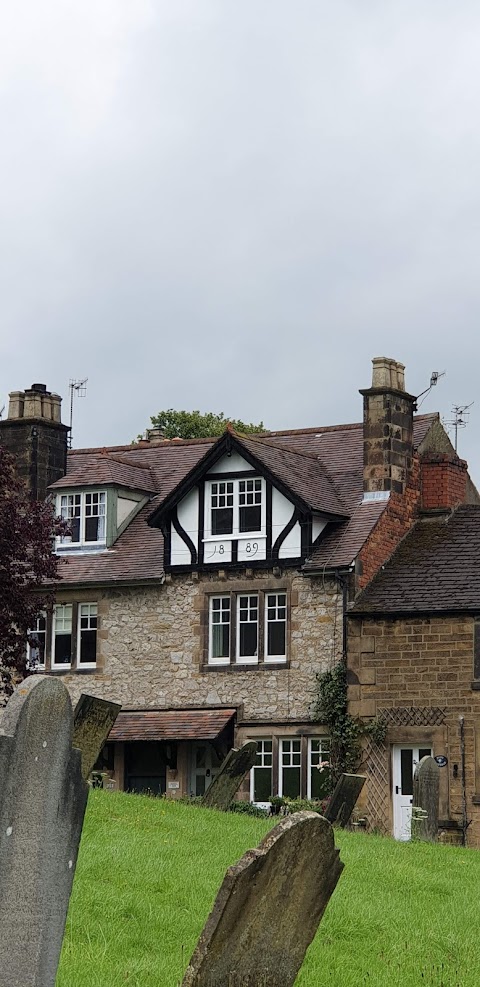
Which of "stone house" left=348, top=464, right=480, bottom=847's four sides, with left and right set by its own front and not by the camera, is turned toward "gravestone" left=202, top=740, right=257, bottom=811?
front

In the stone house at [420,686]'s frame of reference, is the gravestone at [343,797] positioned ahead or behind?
ahead

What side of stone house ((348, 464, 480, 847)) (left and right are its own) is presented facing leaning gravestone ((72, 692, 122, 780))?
front

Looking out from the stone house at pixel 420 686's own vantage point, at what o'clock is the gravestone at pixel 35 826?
The gravestone is roughly at 12 o'clock from the stone house.

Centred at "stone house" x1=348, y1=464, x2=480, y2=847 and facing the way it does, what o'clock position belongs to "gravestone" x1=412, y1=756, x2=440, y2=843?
The gravestone is roughly at 12 o'clock from the stone house.

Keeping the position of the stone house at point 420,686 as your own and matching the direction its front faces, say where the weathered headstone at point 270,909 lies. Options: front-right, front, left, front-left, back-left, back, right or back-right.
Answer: front

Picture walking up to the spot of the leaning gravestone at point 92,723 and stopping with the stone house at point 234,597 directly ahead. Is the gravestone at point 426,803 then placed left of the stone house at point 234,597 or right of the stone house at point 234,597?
right

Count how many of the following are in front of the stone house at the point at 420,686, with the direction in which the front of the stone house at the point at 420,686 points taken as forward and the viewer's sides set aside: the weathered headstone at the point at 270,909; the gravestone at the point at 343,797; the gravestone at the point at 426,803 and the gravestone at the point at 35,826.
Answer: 4

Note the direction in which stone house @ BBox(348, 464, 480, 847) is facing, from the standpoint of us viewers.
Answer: facing the viewer

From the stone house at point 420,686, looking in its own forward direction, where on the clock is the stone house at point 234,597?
the stone house at point 234,597 is roughly at 4 o'clock from the stone house at point 420,686.
